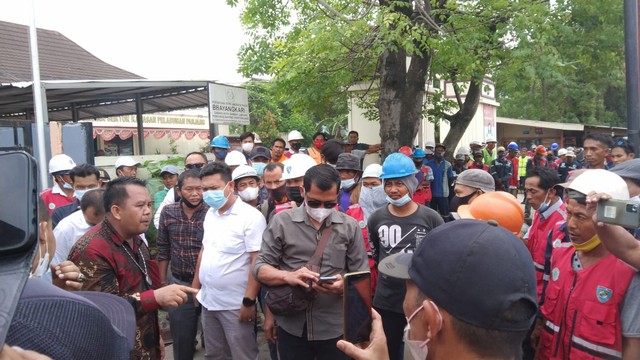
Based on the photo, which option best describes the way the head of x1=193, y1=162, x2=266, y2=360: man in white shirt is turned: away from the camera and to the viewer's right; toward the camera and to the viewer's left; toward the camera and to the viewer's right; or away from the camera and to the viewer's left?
toward the camera and to the viewer's left

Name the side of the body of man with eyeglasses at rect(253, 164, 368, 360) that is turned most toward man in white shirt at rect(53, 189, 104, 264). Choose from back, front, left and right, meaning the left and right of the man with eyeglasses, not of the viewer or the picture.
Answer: right

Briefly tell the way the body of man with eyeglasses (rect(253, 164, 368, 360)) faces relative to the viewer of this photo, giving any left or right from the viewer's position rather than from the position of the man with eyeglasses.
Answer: facing the viewer

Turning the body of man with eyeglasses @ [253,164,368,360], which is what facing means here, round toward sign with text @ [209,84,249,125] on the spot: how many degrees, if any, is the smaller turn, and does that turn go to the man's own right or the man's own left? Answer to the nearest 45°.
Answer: approximately 180°

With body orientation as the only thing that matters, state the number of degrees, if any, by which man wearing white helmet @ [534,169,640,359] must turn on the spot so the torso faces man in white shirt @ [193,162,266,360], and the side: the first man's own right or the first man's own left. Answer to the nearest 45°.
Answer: approximately 45° to the first man's own right

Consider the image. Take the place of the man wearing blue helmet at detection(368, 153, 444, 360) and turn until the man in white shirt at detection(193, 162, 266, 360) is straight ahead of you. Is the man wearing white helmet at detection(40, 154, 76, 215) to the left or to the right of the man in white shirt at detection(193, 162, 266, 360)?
right

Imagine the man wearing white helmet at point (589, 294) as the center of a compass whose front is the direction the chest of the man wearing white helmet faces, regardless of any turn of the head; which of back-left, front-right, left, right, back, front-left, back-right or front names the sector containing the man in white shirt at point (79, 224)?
front-right

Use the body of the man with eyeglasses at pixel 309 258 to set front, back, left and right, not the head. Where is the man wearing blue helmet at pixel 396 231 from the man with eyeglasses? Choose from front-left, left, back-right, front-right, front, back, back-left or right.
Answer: back-left

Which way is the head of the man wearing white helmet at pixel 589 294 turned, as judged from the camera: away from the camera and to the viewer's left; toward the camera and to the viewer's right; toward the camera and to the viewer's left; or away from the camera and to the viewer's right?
toward the camera and to the viewer's left

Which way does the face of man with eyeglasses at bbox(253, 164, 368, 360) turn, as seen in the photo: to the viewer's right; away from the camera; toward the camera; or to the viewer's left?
toward the camera

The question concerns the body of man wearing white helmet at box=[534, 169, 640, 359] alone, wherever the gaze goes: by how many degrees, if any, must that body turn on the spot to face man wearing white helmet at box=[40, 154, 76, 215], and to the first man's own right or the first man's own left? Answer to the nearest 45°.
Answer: approximately 45° to the first man's own right

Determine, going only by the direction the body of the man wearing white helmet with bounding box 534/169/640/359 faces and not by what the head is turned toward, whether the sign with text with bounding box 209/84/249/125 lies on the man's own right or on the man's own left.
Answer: on the man's own right

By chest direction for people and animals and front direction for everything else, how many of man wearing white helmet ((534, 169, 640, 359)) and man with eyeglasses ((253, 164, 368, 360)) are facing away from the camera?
0

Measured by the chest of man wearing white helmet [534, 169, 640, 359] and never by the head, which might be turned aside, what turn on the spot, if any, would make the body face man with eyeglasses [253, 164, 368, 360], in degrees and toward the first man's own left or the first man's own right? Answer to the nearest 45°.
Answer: approximately 45° to the first man's own right

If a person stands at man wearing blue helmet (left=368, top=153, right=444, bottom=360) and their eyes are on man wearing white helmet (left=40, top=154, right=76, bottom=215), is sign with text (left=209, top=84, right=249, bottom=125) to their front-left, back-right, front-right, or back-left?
front-right

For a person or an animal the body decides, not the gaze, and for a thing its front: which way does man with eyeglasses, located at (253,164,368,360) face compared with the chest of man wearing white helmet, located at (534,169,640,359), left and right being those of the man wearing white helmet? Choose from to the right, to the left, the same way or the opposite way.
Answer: to the left
